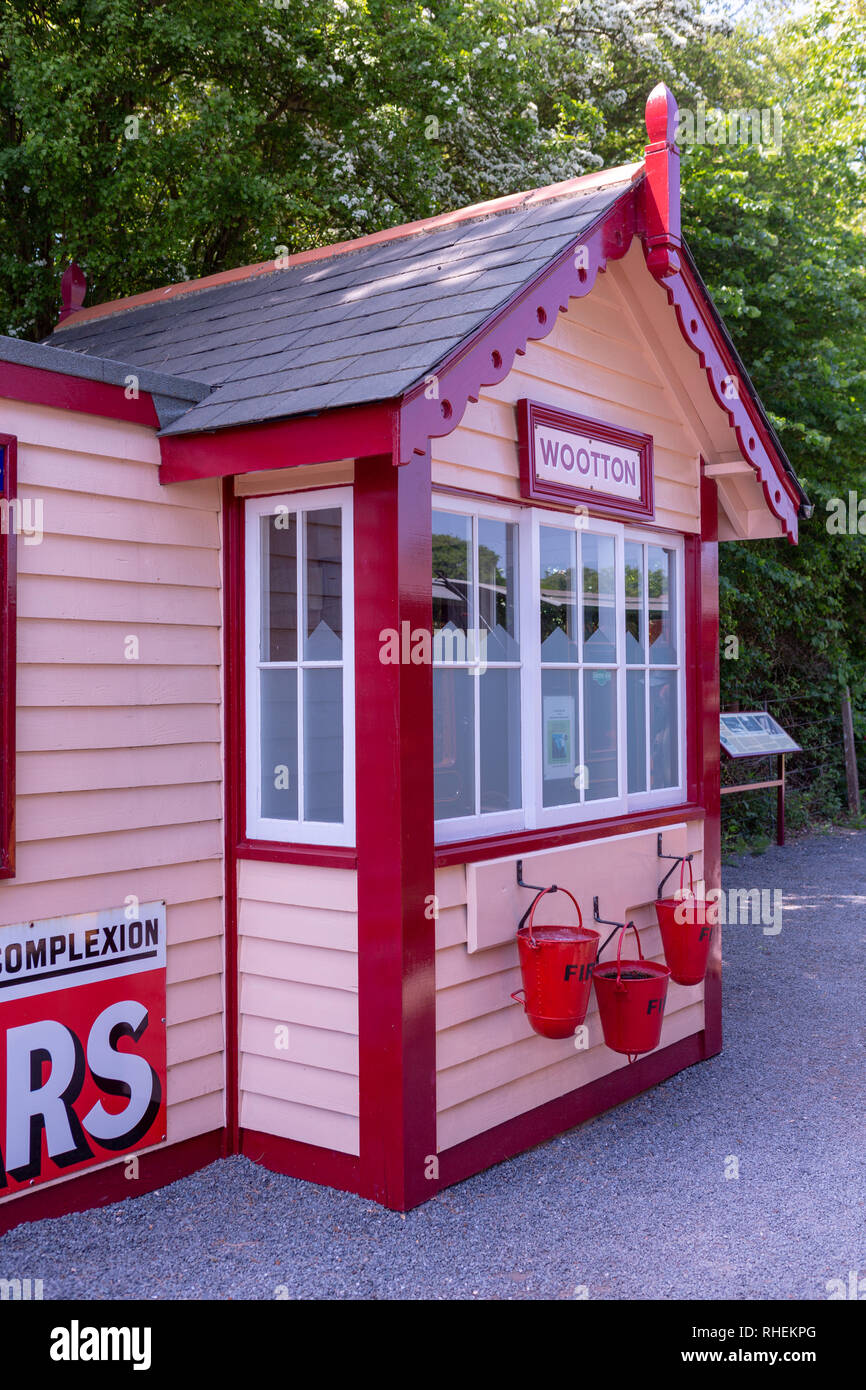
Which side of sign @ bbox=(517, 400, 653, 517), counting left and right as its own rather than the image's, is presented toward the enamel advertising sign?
right

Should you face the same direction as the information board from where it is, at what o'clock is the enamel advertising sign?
The enamel advertising sign is roughly at 2 o'clock from the information board.
